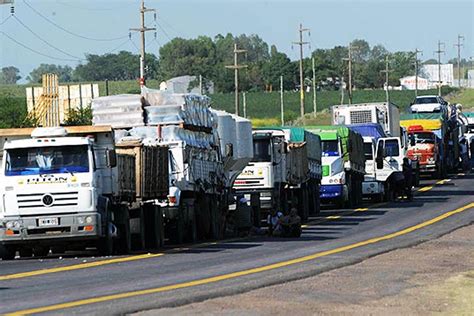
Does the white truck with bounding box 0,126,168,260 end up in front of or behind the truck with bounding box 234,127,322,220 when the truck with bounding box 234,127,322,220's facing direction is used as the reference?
in front

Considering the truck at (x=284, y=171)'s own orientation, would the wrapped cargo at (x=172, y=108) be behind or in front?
in front

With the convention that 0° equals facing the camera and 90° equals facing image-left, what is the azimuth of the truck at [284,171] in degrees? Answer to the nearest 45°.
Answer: approximately 45°
